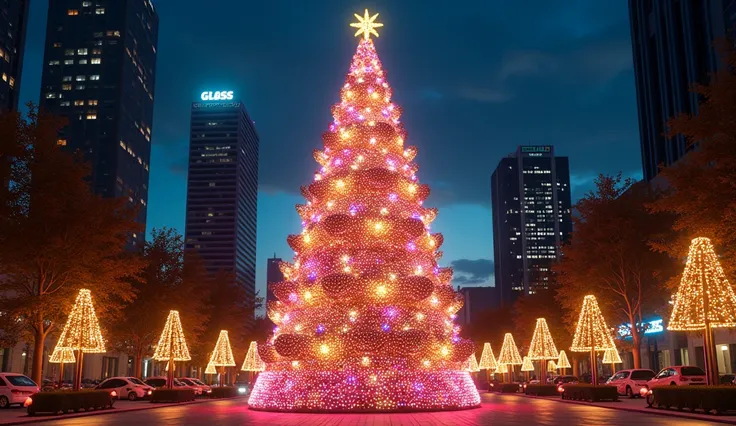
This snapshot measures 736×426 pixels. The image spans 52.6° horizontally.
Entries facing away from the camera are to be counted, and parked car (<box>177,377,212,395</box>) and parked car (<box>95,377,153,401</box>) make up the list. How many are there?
0

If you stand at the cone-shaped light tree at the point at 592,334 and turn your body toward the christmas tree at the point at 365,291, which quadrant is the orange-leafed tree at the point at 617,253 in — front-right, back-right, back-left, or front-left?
back-right

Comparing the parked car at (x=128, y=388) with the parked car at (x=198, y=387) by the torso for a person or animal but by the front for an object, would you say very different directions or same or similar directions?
same or similar directions
